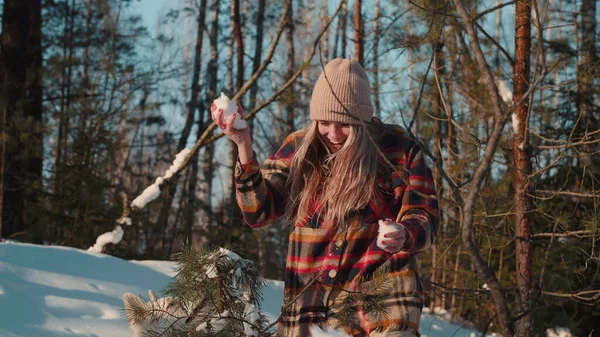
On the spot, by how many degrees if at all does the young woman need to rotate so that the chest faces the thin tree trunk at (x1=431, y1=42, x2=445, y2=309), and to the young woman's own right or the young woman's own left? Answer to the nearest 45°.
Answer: approximately 180°

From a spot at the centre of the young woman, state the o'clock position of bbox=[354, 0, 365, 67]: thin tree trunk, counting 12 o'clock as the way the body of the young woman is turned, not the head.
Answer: The thin tree trunk is roughly at 6 o'clock from the young woman.

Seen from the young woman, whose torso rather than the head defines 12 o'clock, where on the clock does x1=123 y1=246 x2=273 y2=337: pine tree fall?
The pine tree is roughly at 2 o'clock from the young woman.

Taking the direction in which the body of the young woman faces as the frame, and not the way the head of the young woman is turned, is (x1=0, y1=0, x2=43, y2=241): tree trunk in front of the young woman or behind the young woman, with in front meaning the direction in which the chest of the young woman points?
behind

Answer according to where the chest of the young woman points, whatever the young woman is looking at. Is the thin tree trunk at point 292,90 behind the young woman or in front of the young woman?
behind

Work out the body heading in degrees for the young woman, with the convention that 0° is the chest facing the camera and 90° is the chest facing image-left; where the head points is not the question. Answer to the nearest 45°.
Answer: approximately 0°

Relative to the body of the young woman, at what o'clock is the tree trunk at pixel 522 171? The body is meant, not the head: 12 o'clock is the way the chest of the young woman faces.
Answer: The tree trunk is roughly at 7 o'clock from the young woman.

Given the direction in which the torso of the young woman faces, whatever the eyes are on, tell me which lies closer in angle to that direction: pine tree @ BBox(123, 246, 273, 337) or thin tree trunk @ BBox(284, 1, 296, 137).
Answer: the pine tree
